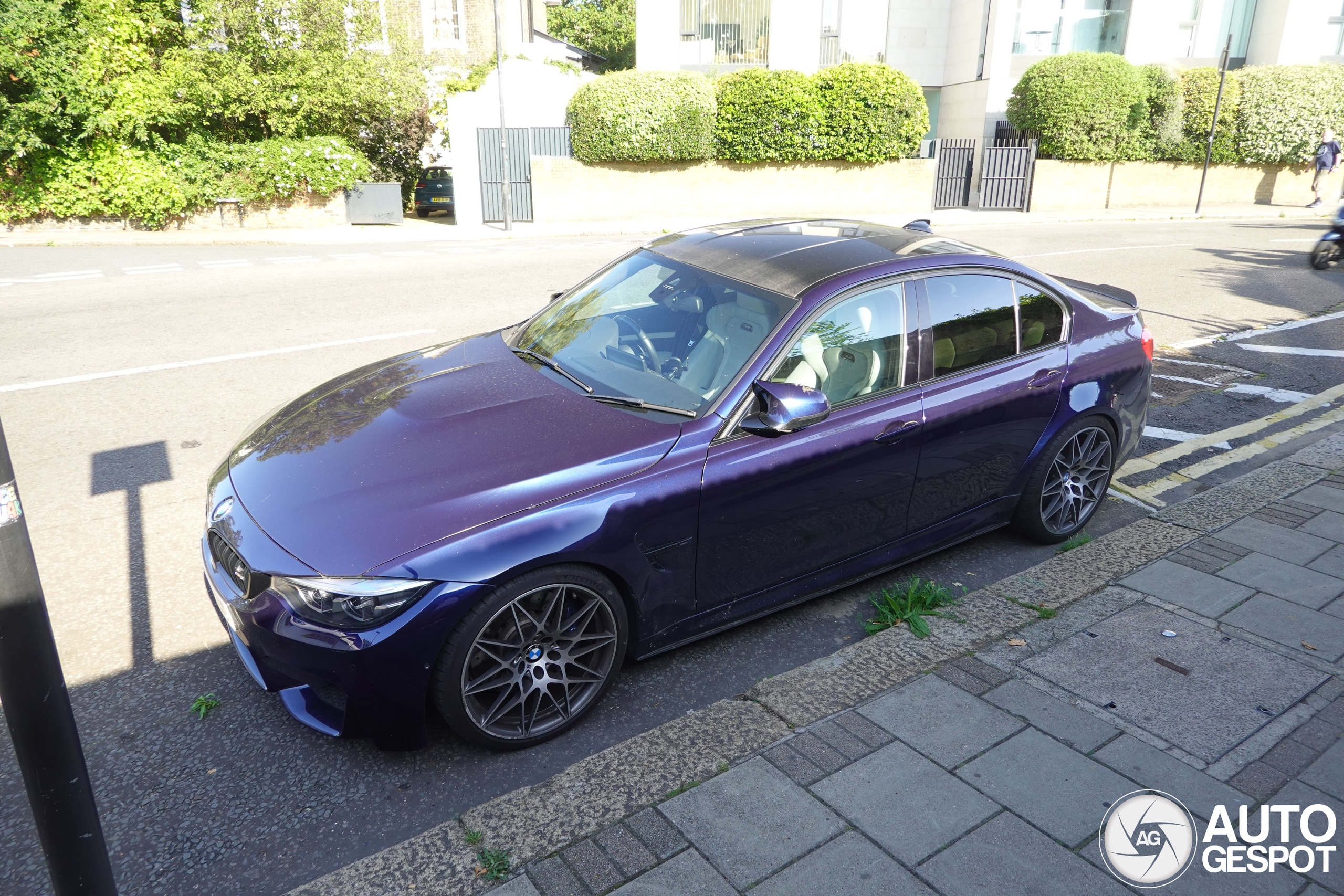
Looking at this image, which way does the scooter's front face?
to the viewer's left

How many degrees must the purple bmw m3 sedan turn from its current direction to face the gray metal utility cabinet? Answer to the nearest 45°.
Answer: approximately 135° to its right

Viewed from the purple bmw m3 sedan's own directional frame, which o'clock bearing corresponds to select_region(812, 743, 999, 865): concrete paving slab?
The concrete paving slab is roughly at 9 o'clock from the purple bmw m3 sedan.

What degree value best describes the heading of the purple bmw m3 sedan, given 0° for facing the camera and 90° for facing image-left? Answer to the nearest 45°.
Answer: approximately 45°

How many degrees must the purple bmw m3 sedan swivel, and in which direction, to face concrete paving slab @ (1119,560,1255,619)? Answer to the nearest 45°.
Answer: approximately 135° to its left

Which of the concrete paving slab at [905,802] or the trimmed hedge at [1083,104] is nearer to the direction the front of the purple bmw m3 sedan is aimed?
the concrete paving slab

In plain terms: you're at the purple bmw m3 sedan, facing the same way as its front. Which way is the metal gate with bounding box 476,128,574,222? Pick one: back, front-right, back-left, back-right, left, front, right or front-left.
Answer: back-right
